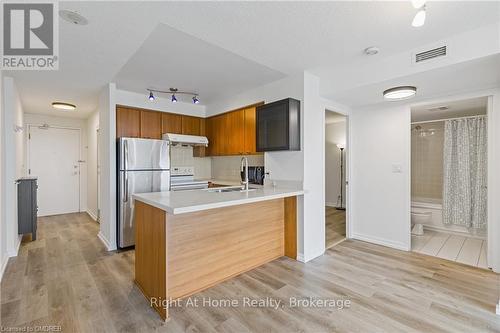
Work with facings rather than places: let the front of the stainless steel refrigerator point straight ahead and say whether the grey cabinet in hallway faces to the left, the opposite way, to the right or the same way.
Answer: to the left

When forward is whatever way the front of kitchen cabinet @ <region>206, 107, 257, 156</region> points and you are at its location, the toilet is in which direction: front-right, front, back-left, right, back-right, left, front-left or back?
back-left

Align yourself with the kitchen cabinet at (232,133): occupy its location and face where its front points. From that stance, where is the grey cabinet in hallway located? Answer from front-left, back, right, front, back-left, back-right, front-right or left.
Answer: front-right

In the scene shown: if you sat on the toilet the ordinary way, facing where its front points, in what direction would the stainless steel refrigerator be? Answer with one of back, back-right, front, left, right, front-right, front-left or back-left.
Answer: back-right

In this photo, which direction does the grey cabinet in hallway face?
to the viewer's right

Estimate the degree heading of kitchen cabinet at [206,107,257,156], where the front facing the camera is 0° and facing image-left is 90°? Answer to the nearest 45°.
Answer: approximately 45°

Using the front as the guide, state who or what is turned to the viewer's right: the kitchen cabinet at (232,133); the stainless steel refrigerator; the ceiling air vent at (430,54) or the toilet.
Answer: the toilet

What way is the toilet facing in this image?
to the viewer's right

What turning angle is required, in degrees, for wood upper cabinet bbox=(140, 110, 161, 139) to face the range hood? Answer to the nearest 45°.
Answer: approximately 90° to its left

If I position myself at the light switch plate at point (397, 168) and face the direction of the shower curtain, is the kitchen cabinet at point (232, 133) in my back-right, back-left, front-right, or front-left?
back-left
